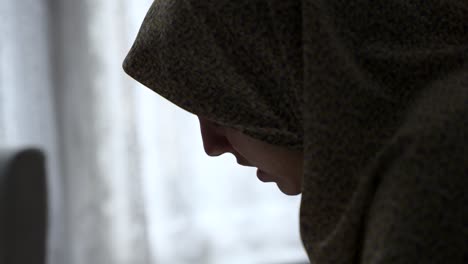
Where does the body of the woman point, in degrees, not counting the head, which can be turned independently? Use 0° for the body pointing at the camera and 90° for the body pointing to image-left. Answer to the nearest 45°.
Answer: approximately 90°

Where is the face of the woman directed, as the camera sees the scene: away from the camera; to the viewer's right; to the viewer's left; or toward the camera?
to the viewer's left
